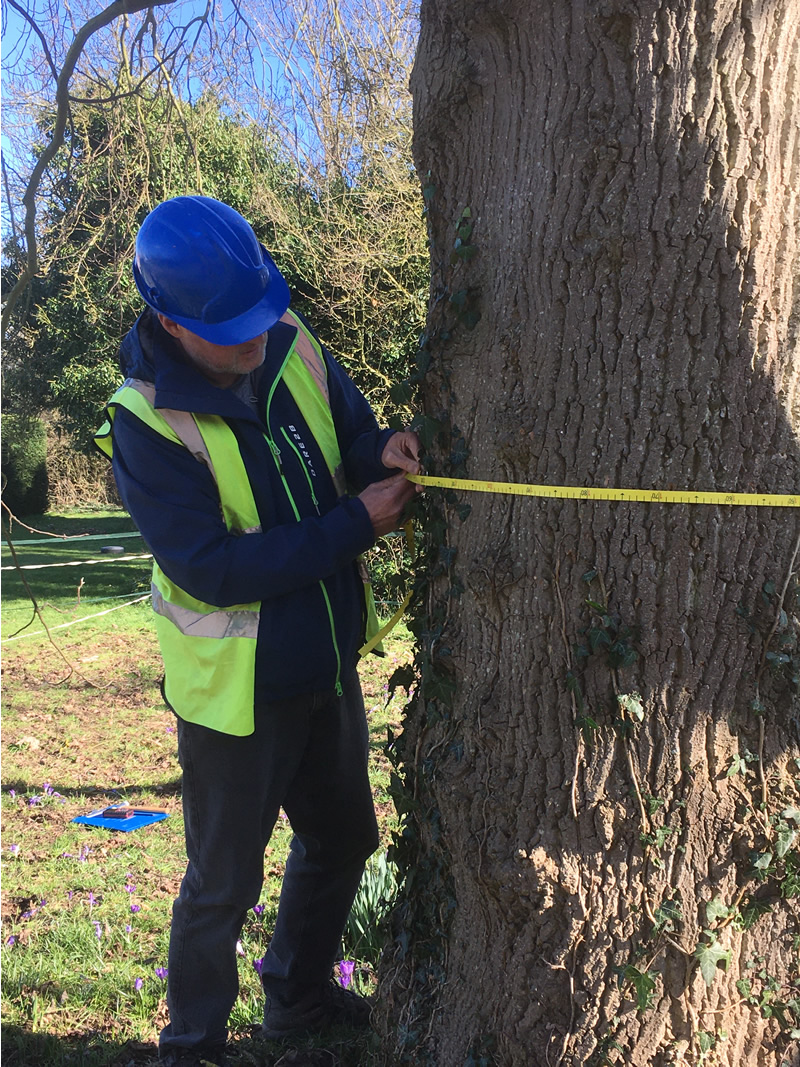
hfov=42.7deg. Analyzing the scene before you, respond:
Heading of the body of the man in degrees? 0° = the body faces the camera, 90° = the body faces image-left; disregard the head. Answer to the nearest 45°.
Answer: approximately 315°

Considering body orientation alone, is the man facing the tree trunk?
yes

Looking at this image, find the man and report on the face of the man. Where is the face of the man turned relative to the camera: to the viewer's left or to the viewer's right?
to the viewer's right

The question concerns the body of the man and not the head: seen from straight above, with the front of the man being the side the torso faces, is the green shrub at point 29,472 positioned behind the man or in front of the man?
behind

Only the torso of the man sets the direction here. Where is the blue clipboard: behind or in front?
behind
